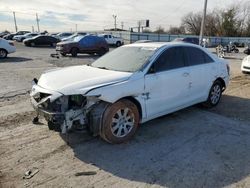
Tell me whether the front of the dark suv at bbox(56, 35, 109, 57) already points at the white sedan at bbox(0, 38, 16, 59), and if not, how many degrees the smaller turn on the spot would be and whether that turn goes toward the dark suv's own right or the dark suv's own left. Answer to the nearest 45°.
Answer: approximately 45° to the dark suv's own right

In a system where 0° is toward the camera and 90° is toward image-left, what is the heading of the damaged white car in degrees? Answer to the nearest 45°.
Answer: approximately 45°

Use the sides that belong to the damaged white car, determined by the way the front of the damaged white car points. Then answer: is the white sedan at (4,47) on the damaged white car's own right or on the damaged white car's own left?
on the damaged white car's own right

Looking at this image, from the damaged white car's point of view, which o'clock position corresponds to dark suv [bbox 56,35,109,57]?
The dark suv is roughly at 4 o'clock from the damaged white car.

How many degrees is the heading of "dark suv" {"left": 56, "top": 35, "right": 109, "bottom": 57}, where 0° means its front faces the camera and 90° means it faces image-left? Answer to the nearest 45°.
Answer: approximately 45°
